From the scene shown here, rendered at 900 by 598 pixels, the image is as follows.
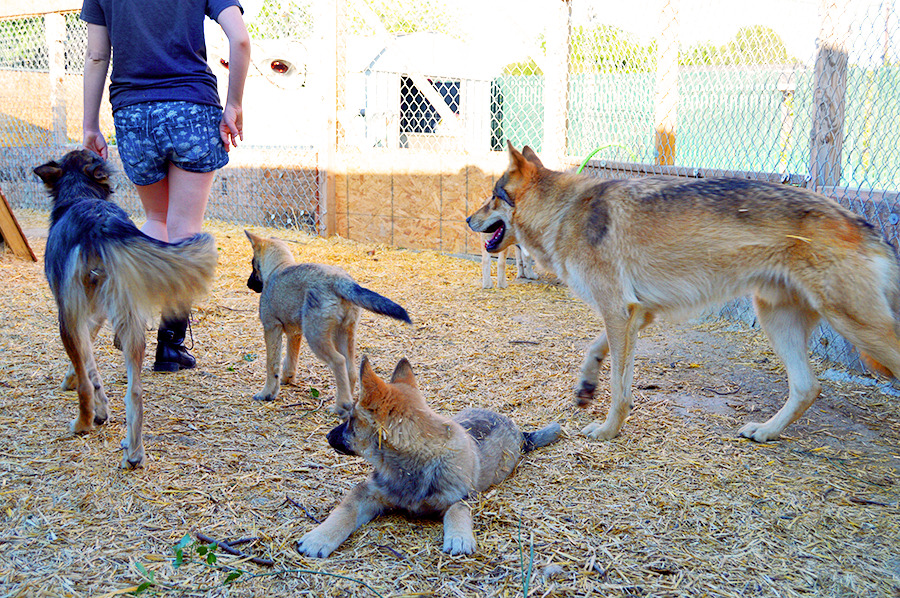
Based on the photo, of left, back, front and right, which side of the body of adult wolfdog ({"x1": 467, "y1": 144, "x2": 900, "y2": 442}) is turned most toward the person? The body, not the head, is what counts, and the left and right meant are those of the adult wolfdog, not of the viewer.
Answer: front

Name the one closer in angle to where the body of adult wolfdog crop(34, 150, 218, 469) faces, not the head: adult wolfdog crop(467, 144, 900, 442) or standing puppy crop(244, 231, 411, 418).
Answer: the standing puppy

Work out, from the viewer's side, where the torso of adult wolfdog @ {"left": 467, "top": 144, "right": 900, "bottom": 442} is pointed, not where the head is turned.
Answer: to the viewer's left

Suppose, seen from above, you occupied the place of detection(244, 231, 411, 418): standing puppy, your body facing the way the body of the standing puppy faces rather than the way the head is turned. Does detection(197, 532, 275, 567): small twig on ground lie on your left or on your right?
on your left

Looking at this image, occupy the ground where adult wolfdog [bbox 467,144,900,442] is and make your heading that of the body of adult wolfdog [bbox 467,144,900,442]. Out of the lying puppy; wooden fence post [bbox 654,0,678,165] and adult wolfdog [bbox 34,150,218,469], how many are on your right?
1

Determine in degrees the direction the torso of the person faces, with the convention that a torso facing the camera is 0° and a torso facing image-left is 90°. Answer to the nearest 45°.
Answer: approximately 180°

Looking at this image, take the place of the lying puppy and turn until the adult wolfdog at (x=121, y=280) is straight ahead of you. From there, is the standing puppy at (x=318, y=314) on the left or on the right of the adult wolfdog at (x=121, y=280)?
right

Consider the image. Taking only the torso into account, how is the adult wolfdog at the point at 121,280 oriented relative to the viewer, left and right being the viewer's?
facing away from the viewer

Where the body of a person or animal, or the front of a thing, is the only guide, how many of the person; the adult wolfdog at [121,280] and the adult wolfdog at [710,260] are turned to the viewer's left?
1

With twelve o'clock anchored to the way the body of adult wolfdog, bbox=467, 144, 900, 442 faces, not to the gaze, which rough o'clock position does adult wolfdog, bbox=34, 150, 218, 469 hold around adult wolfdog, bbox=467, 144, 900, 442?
adult wolfdog, bbox=34, 150, 218, 469 is roughly at 11 o'clock from adult wolfdog, bbox=467, 144, 900, 442.
